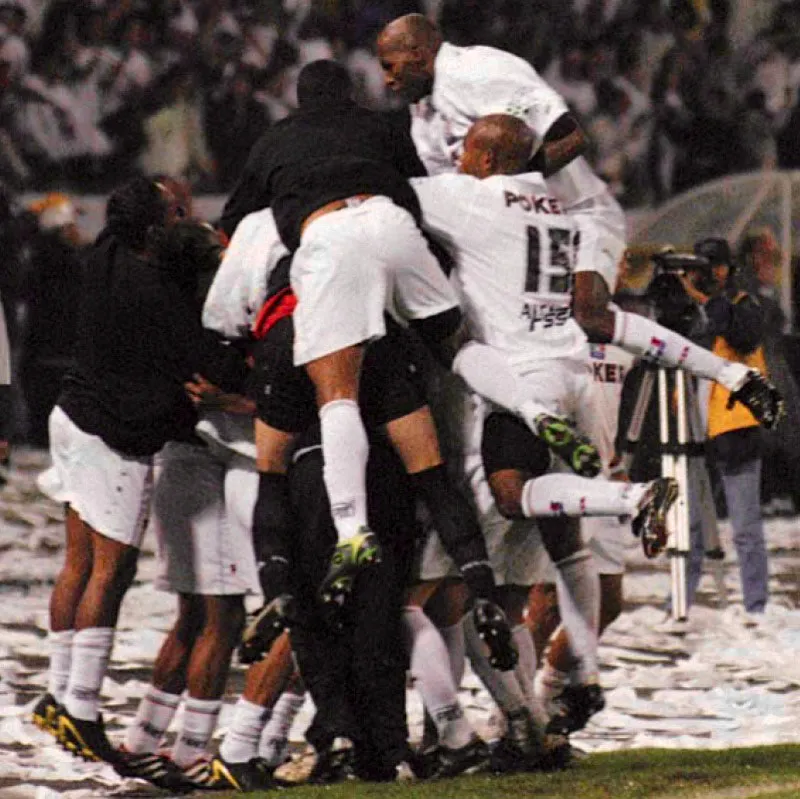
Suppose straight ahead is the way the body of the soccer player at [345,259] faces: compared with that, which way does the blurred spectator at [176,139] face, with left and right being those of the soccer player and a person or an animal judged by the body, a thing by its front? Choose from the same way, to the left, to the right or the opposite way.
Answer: the opposite way

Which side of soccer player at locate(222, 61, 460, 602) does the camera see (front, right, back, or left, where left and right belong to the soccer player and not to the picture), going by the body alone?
back

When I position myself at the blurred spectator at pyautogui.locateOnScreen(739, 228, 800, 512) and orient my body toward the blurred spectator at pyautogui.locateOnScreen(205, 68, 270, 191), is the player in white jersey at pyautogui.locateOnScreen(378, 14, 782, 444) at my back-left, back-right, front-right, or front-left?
back-left

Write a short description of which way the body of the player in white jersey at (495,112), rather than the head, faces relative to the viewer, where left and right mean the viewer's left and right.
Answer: facing to the left of the viewer

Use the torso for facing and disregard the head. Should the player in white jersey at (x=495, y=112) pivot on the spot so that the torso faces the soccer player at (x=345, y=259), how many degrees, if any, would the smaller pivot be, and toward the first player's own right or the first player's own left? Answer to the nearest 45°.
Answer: approximately 45° to the first player's own left

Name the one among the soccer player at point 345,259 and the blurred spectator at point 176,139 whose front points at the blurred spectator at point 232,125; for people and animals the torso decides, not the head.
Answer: the soccer player

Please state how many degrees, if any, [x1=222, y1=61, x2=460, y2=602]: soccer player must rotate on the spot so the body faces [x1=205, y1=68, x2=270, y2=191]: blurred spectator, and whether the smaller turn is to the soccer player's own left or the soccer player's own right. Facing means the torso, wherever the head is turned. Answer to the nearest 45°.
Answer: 0° — they already face them

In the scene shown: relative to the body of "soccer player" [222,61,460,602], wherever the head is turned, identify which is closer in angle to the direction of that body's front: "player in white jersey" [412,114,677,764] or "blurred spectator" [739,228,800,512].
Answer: the blurred spectator

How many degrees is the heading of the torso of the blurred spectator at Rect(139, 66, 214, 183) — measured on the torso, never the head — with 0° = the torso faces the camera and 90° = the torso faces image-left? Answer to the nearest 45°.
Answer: approximately 0°

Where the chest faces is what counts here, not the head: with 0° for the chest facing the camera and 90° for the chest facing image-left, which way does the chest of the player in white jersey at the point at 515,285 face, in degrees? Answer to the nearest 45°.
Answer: approximately 135°

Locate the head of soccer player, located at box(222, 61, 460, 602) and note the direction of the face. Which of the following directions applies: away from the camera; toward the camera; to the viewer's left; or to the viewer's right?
away from the camera
